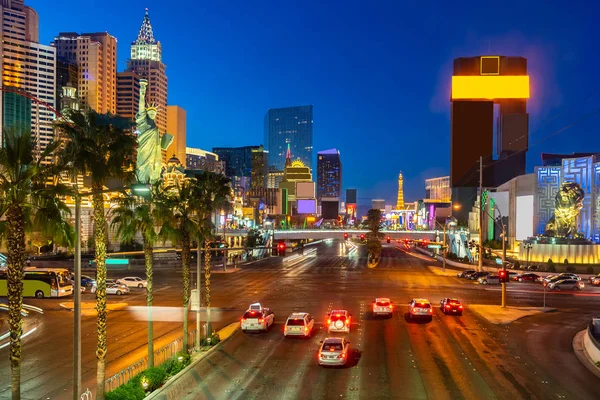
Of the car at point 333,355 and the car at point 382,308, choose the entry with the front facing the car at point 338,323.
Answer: the car at point 333,355

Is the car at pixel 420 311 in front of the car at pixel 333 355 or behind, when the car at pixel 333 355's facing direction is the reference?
in front

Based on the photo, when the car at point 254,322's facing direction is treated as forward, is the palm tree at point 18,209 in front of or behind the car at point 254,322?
behind

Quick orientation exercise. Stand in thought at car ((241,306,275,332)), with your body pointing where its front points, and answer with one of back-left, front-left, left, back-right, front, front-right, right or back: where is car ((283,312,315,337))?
right

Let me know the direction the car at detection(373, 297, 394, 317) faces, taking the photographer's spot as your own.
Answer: facing away from the viewer

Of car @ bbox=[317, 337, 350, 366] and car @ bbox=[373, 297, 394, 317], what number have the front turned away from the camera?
2
